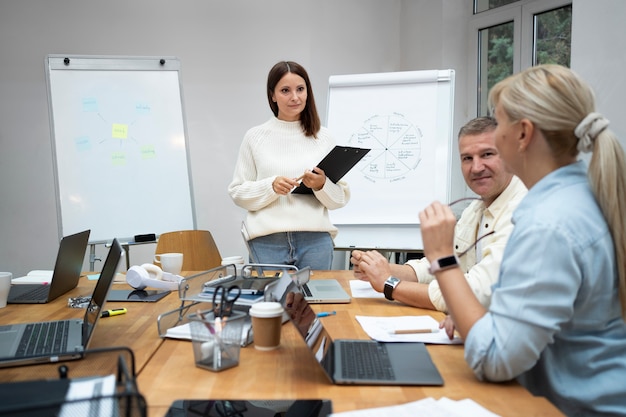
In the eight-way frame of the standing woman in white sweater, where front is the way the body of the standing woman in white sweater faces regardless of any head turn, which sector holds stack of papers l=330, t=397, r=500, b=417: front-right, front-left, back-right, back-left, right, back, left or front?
front

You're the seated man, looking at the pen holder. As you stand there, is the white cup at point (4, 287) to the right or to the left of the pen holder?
right

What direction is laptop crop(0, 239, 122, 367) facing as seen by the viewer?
to the viewer's left

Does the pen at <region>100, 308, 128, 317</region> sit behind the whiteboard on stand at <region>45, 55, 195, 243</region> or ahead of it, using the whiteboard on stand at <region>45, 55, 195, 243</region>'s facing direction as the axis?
ahead

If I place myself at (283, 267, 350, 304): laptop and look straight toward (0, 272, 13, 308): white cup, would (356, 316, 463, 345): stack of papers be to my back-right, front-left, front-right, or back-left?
back-left

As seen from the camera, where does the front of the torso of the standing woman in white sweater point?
toward the camera

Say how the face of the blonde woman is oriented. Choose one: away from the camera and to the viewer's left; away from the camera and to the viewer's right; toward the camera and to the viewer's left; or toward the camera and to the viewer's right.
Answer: away from the camera and to the viewer's left

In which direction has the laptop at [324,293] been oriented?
to the viewer's right

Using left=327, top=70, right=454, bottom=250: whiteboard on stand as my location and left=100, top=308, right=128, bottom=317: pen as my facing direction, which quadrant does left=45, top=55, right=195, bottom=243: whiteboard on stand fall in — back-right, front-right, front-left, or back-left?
front-right

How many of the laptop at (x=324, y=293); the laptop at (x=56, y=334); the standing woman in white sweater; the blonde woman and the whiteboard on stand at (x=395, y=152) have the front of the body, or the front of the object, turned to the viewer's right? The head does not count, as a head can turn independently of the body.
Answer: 1

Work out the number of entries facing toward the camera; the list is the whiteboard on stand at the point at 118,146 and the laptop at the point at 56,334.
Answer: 1

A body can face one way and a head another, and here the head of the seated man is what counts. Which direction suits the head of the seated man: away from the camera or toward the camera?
toward the camera

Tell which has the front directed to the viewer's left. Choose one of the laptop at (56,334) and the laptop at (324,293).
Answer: the laptop at (56,334)

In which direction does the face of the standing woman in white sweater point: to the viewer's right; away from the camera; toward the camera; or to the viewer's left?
toward the camera

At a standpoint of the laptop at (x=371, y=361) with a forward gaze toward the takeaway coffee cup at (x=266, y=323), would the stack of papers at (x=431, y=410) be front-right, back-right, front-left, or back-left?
back-left

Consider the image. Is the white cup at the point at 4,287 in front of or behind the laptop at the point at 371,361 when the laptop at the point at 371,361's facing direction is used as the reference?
behind

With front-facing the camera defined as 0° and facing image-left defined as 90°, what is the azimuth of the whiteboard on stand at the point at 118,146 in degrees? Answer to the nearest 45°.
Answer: approximately 0°

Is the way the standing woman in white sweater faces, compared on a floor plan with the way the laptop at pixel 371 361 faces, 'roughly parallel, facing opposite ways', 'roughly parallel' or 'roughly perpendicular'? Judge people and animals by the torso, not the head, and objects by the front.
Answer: roughly perpendicular

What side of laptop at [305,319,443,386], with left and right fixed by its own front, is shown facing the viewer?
right
